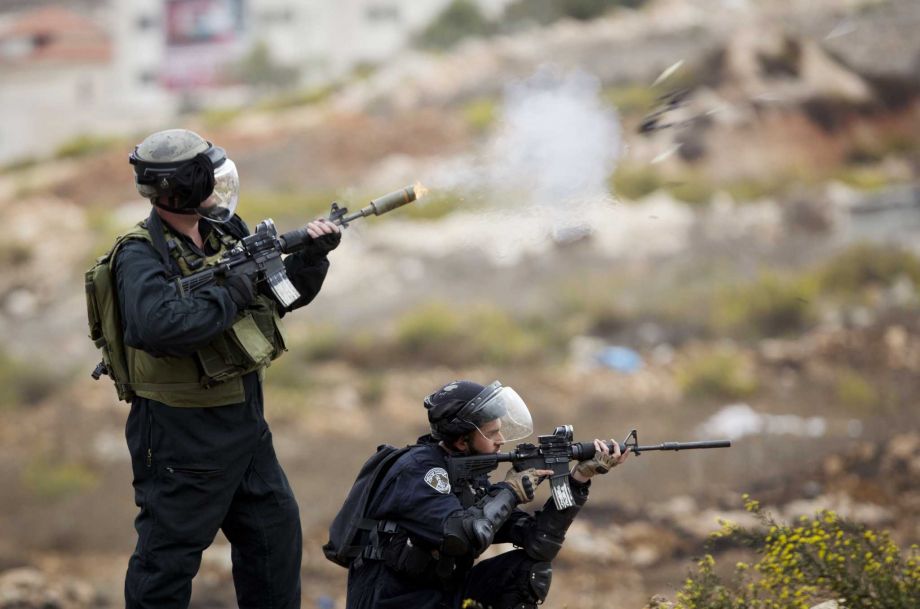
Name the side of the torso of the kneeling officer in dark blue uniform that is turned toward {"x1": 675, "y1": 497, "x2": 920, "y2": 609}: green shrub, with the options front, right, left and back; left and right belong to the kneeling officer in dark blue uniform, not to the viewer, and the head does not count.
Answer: front

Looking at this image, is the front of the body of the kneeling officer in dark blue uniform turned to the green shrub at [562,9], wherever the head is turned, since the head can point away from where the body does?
no

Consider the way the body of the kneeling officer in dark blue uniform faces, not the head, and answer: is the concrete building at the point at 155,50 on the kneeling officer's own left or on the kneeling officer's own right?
on the kneeling officer's own left

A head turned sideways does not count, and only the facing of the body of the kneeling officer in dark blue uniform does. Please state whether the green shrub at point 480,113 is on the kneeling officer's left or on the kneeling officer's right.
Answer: on the kneeling officer's left

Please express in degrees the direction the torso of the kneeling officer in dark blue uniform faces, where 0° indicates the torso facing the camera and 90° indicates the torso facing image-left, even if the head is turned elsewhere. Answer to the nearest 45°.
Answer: approximately 270°

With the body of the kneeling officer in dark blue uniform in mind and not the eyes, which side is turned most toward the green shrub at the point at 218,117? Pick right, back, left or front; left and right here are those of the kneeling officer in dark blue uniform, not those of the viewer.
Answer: left

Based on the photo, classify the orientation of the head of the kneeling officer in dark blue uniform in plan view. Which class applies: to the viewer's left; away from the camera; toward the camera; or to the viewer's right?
to the viewer's right

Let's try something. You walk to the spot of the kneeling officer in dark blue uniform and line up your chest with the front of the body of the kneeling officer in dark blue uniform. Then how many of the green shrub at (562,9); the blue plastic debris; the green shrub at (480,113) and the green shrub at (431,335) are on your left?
4

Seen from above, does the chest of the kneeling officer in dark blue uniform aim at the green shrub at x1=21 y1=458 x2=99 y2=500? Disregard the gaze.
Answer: no

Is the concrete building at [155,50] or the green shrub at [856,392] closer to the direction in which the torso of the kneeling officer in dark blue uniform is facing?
the green shrub

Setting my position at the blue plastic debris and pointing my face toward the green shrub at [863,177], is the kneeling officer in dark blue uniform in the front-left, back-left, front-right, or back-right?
back-right

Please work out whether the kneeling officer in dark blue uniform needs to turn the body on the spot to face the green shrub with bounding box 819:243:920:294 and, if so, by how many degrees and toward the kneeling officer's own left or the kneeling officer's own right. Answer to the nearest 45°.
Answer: approximately 45° to the kneeling officer's own left

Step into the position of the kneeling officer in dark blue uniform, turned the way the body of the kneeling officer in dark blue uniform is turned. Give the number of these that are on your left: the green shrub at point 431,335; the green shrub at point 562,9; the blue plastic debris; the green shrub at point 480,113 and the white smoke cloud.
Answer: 5

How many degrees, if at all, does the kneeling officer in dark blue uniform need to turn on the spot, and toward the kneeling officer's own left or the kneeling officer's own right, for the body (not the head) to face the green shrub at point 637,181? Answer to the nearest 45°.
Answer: approximately 90° to the kneeling officer's own left

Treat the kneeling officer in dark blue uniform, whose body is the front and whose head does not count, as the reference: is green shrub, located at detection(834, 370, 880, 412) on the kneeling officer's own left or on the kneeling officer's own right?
on the kneeling officer's own left
